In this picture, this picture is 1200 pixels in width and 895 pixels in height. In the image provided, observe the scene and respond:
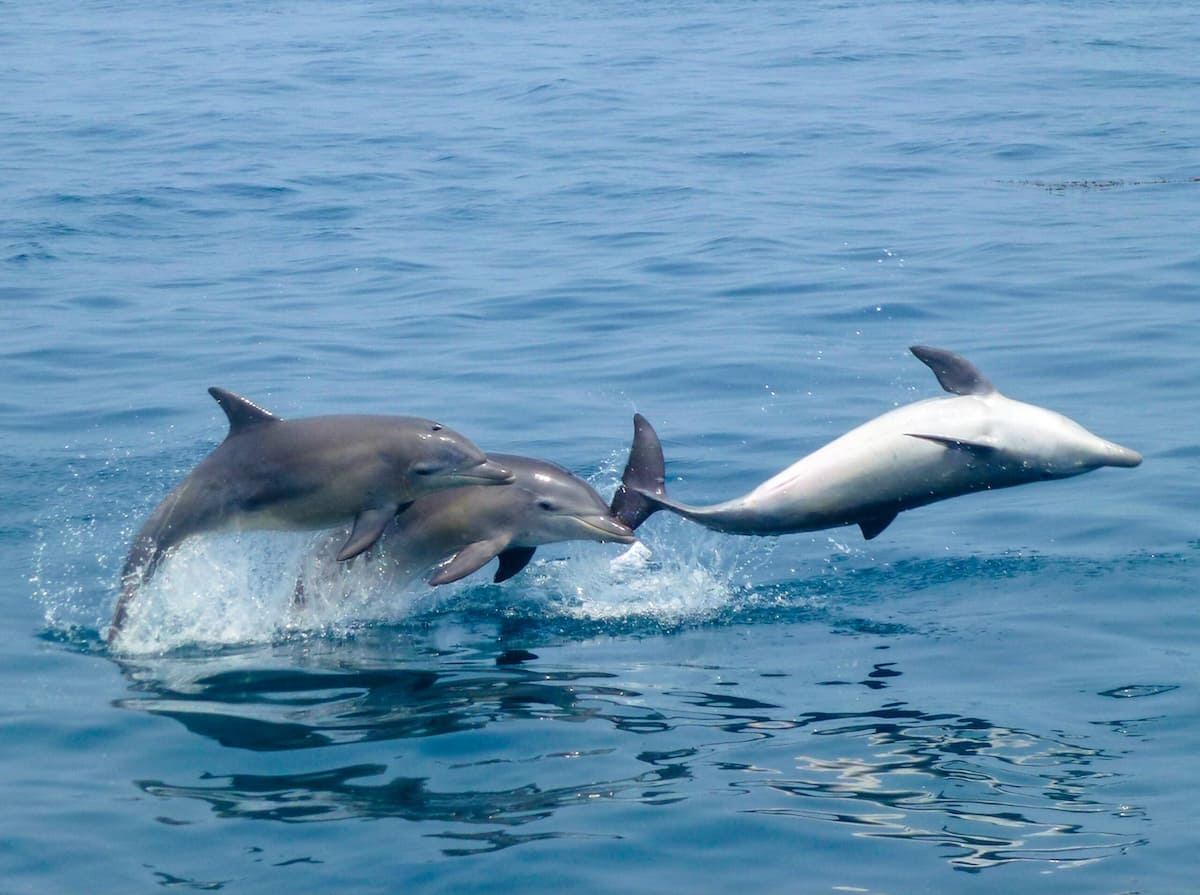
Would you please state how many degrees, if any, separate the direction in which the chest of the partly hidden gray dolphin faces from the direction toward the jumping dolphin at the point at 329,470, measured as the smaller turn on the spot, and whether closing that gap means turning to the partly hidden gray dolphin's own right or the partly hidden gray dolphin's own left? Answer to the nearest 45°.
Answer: approximately 135° to the partly hidden gray dolphin's own right

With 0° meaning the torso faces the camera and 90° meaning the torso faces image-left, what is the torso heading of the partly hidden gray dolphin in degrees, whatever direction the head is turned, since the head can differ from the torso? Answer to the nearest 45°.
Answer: approximately 270°

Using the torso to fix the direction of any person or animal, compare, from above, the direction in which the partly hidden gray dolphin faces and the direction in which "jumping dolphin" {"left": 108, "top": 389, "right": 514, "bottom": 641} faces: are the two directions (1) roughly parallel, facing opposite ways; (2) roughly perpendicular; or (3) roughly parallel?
roughly parallel

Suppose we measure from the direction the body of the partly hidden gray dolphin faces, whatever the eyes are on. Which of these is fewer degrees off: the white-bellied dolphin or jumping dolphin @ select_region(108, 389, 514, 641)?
the white-bellied dolphin

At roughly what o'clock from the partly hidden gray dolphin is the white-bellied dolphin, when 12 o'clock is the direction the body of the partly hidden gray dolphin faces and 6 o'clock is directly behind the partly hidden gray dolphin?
The white-bellied dolphin is roughly at 1 o'clock from the partly hidden gray dolphin.

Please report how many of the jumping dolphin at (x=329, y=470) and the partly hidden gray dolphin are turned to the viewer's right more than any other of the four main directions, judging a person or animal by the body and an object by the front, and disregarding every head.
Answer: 2

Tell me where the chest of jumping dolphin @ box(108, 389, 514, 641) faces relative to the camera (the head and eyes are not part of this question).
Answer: to the viewer's right

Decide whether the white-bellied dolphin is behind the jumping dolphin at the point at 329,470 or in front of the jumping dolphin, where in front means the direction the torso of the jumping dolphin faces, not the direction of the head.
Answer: in front

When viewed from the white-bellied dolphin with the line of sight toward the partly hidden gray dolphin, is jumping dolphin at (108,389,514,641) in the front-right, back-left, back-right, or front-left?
front-left
